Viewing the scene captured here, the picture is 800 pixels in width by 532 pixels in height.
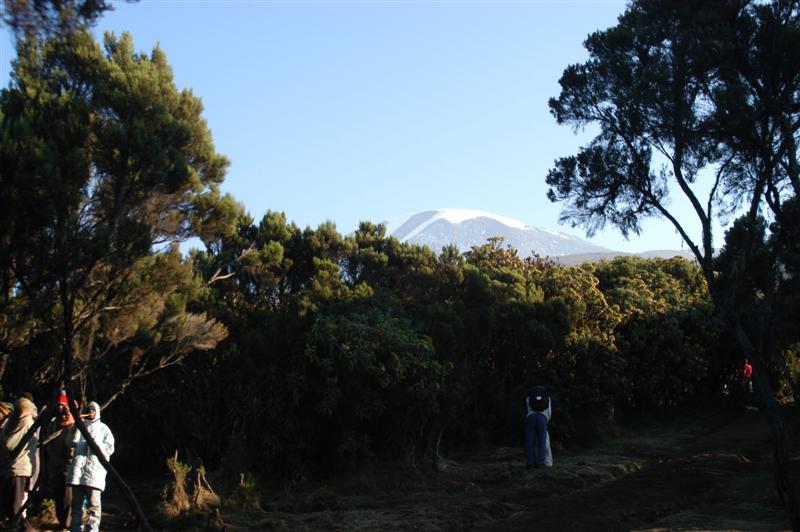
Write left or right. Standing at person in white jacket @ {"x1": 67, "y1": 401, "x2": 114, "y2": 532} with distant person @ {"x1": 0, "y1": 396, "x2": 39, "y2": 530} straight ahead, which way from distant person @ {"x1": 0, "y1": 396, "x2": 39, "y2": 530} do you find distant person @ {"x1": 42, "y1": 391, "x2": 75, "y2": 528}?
right

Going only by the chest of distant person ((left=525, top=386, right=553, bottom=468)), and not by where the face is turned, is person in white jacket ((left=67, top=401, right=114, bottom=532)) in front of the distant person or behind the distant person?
behind

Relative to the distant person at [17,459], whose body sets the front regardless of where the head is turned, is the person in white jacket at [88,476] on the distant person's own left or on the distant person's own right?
on the distant person's own right

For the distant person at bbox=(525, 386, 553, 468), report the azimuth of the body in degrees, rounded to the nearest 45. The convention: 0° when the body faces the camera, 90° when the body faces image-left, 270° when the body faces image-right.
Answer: approximately 180°

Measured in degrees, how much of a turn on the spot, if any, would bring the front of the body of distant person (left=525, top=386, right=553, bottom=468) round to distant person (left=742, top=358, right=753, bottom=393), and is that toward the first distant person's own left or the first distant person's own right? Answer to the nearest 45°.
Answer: approximately 45° to the first distant person's own right

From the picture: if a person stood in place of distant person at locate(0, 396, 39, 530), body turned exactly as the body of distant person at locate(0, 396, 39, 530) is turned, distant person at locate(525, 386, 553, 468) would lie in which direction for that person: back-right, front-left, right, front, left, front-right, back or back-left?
front

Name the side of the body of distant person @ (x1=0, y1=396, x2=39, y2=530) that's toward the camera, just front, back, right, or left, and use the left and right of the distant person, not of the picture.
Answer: right

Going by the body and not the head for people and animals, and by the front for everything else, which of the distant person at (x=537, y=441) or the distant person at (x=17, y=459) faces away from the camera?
the distant person at (x=537, y=441)

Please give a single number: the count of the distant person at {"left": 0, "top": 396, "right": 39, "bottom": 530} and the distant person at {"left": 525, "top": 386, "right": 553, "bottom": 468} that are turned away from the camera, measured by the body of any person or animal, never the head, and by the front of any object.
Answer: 1
